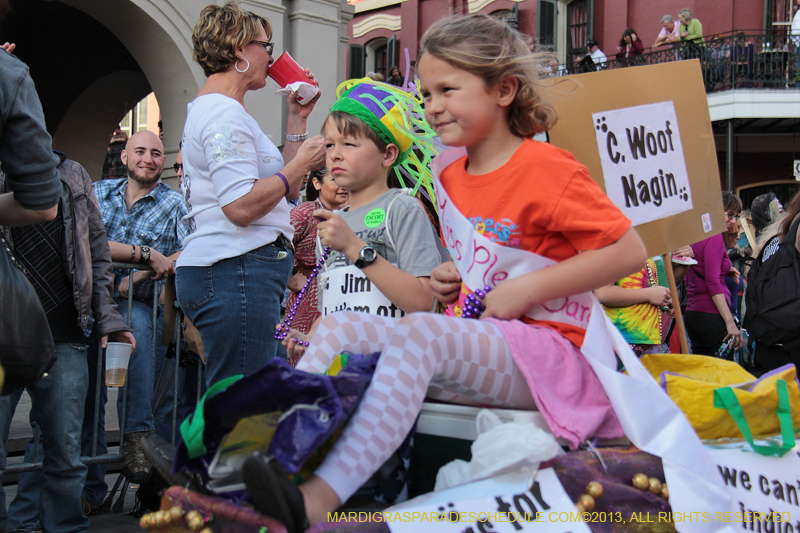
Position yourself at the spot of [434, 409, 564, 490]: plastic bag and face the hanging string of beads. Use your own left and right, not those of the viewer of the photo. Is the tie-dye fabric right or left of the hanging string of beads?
right

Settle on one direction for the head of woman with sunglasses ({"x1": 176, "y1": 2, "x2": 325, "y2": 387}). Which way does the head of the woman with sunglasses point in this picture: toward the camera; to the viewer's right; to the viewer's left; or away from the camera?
to the viewer's right

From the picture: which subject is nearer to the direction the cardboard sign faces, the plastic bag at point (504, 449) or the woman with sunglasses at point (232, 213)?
the plastic bag

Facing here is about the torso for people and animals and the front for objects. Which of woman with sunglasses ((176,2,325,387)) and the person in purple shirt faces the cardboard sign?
the woman with sunglasses

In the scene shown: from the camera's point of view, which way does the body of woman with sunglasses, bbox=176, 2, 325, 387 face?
to the viewer's right

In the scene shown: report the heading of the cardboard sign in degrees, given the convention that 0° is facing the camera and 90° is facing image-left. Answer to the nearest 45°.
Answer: approximately 0°

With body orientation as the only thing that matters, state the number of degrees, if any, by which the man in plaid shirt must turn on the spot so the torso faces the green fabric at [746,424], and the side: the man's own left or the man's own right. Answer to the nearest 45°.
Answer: approximately 45° to the man's own left
